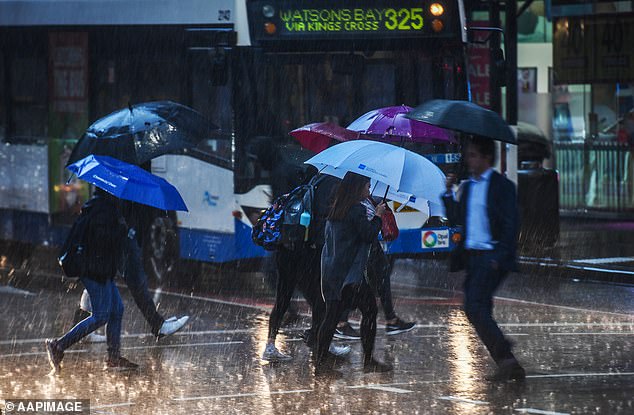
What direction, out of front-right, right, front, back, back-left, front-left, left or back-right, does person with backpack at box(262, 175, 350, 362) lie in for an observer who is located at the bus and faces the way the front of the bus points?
front-right

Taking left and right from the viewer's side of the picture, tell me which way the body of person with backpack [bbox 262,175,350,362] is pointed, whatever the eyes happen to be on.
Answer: facing to the right of the viewer

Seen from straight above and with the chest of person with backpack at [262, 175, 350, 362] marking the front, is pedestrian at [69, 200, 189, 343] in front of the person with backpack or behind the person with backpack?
behind

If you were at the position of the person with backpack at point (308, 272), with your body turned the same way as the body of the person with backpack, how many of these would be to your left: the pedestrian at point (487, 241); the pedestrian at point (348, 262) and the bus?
1

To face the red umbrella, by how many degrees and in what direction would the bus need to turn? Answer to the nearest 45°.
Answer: approximately 45° to its right
